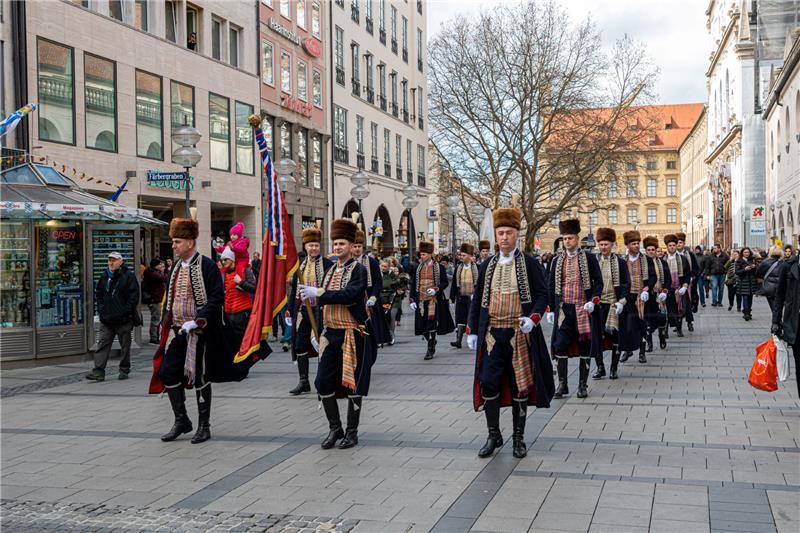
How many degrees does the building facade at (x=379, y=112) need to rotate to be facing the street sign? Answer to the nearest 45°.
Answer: approximately 45° to its right

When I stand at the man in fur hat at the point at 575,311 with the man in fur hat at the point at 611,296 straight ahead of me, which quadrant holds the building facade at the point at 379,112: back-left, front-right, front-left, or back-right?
front-left

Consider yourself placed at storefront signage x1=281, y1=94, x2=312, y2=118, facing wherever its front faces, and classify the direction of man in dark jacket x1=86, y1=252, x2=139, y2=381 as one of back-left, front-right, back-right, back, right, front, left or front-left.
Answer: front-right

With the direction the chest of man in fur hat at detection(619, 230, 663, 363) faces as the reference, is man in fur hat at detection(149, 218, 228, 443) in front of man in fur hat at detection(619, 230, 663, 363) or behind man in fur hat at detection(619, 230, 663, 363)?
in front

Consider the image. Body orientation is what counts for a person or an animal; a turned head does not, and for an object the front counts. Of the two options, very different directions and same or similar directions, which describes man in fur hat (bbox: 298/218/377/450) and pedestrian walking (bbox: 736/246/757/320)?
same or similar directions

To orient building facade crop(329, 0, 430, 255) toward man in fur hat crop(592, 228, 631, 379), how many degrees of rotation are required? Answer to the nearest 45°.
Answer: approximately 45° to its right

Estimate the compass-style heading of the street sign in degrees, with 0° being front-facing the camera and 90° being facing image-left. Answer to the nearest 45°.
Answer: approximately 0°

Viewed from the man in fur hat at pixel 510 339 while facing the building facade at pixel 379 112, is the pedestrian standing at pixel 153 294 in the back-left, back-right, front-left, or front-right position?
front-left

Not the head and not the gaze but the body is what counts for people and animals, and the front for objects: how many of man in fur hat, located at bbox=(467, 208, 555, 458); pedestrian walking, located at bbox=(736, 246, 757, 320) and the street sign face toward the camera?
3

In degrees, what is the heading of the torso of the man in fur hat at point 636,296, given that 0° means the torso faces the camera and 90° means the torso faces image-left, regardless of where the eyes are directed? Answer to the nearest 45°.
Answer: approximately 45°

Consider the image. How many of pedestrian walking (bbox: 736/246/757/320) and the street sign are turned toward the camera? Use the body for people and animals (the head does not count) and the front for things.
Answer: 2

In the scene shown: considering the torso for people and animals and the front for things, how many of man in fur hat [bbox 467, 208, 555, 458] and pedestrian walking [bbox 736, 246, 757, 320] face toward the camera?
2

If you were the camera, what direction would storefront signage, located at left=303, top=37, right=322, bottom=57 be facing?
facing the viewer and to the right of the viewer

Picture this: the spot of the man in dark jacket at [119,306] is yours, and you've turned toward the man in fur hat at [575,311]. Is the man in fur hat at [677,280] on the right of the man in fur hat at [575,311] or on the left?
left

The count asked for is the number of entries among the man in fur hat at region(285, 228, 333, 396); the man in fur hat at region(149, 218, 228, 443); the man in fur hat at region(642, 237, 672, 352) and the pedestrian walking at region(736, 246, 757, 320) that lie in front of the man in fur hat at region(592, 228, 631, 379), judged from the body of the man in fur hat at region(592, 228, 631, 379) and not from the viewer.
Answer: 2

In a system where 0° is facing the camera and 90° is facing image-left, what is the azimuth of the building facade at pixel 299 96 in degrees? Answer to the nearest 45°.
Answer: approximately 315°

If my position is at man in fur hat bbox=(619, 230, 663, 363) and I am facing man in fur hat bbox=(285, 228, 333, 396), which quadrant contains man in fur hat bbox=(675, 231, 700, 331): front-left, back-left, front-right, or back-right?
back-right
